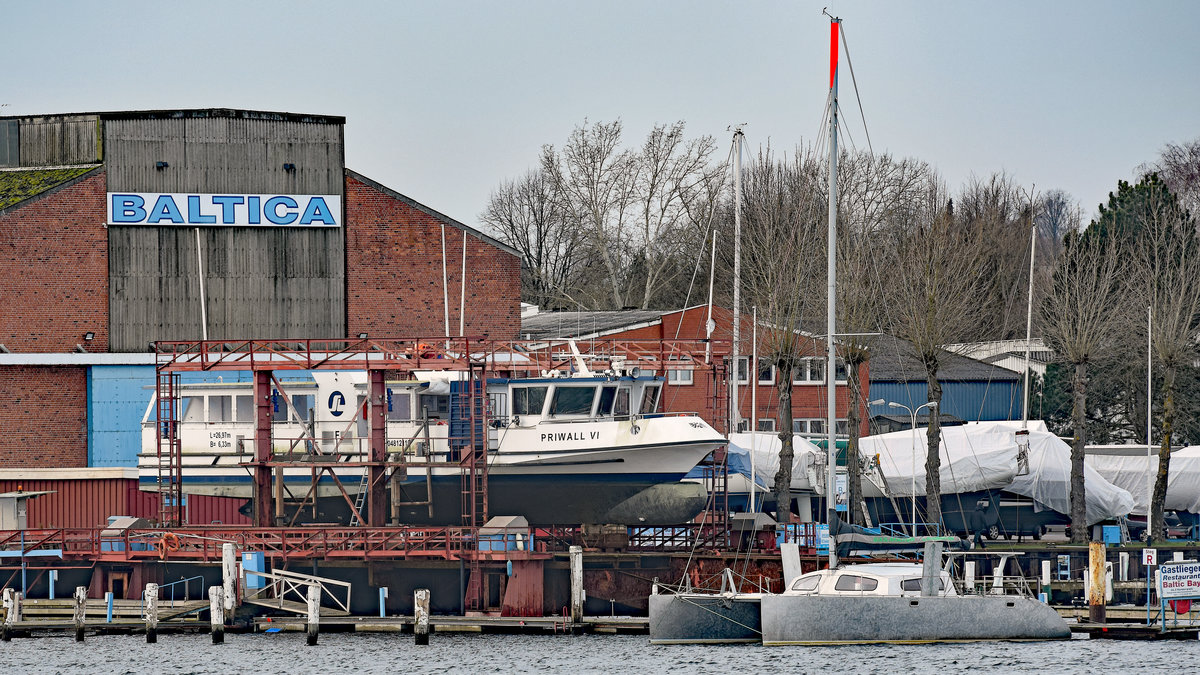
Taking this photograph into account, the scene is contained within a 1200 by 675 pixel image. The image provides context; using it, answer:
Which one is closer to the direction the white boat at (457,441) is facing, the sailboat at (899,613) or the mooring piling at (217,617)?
the sailboat

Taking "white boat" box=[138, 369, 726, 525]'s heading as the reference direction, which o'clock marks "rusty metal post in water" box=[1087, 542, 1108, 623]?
The rusty metal post in water is roughly at 1 o'clock from the white boat.

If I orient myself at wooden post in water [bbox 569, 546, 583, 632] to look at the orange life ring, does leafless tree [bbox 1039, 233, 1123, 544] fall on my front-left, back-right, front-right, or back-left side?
back-right

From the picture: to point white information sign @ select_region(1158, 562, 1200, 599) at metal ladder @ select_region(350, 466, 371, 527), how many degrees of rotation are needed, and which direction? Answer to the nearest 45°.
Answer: approximately 90° to its right

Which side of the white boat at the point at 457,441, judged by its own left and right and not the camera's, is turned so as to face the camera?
right

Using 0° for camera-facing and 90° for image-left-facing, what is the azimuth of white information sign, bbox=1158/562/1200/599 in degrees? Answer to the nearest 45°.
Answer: approximately 0°

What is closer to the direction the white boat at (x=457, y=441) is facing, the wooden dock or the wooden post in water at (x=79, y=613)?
the wooden dock

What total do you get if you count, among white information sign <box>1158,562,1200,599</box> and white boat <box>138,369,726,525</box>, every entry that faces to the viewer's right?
1

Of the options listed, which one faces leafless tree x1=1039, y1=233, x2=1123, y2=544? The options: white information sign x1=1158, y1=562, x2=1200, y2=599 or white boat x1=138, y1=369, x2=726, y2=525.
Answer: the white boat

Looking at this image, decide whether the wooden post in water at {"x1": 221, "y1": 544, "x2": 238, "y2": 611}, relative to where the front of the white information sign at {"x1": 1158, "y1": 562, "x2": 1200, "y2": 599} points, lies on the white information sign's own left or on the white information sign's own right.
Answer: on the white information sign's own right

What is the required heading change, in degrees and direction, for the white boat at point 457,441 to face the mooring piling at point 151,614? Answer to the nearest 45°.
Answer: approximately 135° to its right
